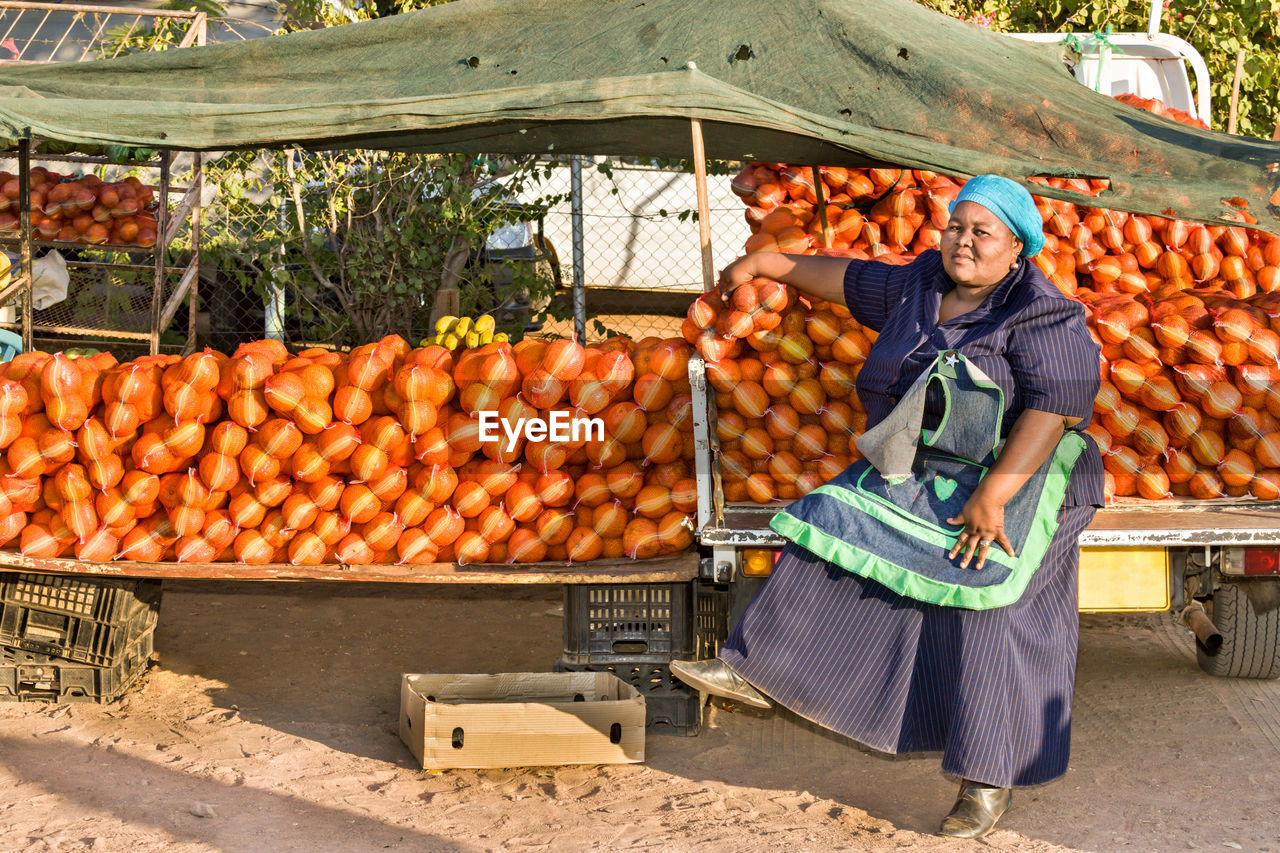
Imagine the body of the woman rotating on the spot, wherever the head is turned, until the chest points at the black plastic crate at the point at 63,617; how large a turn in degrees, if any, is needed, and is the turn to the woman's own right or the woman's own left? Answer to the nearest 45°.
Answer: approximately 45° to the woman's own right

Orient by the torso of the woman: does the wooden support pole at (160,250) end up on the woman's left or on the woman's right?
on the woman's right

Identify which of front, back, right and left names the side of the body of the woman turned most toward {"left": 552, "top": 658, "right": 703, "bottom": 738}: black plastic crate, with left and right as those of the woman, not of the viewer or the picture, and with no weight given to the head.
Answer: right

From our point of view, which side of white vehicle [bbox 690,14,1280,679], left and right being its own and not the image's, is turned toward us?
back

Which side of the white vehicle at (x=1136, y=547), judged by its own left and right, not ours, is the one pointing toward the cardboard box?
back

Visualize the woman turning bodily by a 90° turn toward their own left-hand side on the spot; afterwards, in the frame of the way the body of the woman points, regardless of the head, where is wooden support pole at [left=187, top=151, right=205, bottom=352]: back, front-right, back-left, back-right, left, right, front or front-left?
back

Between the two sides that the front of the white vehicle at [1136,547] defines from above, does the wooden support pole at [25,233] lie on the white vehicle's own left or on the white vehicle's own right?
on the white vehicle's own left

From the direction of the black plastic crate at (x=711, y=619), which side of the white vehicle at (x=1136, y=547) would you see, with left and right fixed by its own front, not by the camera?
back
